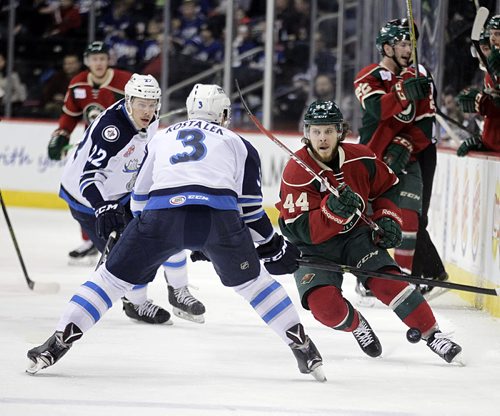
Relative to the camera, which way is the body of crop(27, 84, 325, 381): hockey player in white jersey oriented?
away from the camera

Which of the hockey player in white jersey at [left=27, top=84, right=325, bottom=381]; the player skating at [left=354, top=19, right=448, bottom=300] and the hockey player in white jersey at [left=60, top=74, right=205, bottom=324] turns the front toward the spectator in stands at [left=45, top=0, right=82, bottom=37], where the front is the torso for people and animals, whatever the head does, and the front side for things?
the hockey player in white jersey at [left=27, top=84, right=325, bottom=381]

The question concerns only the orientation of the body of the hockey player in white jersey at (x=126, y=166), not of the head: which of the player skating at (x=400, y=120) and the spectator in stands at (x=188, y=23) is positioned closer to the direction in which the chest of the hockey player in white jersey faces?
the player skating

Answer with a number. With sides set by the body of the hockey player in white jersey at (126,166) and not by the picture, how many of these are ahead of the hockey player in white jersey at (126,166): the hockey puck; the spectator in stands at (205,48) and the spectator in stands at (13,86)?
1

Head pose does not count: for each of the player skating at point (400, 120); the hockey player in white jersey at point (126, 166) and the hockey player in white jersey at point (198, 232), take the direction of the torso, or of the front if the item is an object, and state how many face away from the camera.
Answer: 1

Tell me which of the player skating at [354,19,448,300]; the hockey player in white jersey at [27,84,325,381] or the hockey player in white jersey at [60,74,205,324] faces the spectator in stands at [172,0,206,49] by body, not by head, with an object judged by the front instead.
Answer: the hockey player in white jersey at [27,84,325,381]

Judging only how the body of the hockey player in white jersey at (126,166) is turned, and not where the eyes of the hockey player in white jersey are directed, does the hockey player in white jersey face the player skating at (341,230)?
yes

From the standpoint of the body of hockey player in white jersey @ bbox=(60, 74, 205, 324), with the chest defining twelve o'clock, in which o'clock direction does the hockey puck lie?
The hockey puck is roughly at 12 o'clock from the hockey player in white jersey.

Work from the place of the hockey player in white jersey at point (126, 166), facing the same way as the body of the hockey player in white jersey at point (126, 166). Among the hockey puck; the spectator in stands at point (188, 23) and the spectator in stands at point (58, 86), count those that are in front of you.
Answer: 1

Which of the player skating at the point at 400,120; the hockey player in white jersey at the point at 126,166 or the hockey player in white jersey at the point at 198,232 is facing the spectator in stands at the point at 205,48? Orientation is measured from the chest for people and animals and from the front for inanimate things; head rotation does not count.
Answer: the hockey player in white jersey at the point at 198,232

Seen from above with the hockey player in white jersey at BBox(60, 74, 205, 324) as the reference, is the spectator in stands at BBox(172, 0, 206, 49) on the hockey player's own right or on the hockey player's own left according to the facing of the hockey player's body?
on the hockey player's own left

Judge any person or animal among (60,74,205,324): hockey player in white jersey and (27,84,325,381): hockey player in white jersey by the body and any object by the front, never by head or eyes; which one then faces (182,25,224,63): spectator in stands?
(27,84,325,381): hockey player in white jersey
